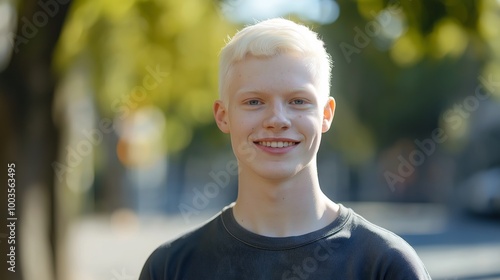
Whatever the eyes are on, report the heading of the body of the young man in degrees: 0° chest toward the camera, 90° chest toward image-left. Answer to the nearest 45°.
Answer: approximately 0°

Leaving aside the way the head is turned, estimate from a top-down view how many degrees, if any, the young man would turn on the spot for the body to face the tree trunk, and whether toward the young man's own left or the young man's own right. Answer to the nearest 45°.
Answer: approximately 135° to the young man's own right
